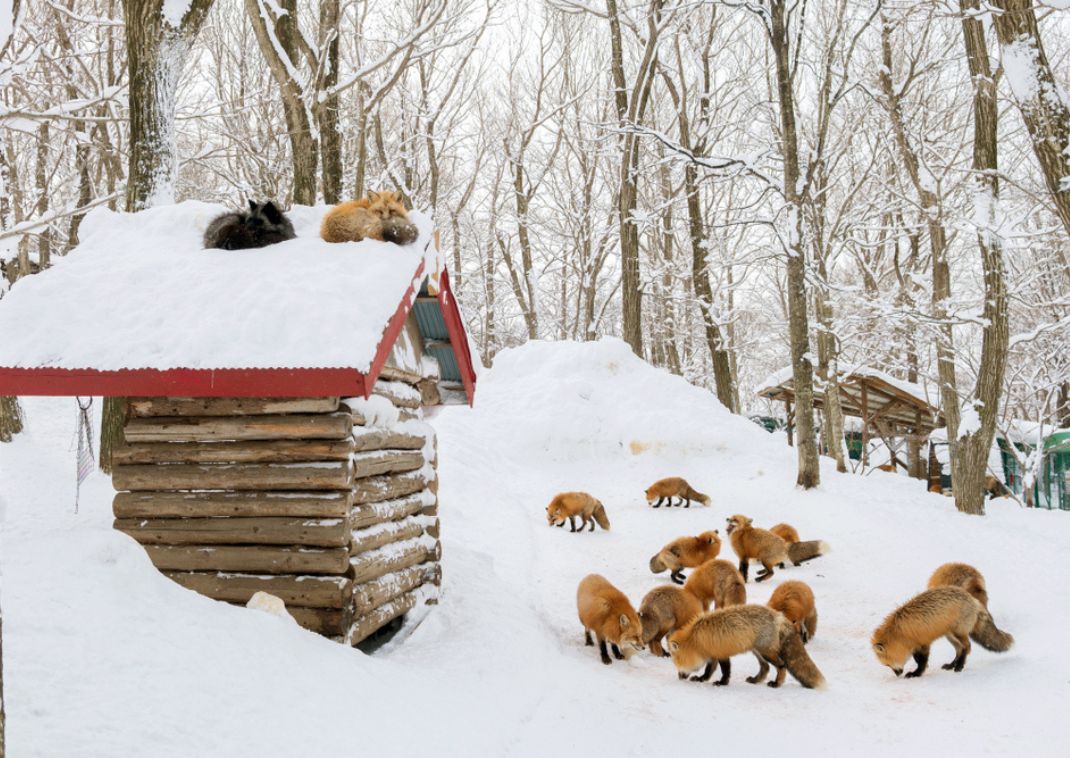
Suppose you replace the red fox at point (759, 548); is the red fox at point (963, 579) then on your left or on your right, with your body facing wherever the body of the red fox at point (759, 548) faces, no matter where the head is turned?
on your left

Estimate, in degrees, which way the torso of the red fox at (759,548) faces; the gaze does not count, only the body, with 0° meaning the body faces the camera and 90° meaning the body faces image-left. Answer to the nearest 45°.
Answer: approximately 90°

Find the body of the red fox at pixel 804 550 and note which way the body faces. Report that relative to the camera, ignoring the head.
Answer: to the viewer's left

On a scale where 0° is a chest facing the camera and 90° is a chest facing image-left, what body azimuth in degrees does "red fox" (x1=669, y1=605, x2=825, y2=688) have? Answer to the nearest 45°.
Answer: approximately 90°

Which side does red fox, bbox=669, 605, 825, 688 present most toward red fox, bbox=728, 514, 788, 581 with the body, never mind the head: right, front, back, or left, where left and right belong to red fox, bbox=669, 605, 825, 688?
right

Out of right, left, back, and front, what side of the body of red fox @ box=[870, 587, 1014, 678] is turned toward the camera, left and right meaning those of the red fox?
left

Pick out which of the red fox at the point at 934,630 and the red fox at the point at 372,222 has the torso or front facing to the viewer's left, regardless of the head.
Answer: the red fox at the point at 934,630

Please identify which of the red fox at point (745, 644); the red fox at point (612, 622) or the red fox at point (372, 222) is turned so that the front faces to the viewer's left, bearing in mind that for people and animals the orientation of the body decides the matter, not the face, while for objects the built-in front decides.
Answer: the red fox at point (745, 644)

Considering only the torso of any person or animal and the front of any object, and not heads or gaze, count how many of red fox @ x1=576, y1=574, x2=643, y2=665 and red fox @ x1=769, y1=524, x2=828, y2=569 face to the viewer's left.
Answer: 1

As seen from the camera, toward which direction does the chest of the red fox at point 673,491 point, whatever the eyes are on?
to the viewer's left

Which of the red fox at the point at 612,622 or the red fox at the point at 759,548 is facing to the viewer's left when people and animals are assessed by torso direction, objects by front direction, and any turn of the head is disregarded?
the red fox at the point at 759,548

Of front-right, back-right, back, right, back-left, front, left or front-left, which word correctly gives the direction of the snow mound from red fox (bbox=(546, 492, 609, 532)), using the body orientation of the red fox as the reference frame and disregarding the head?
back-right
